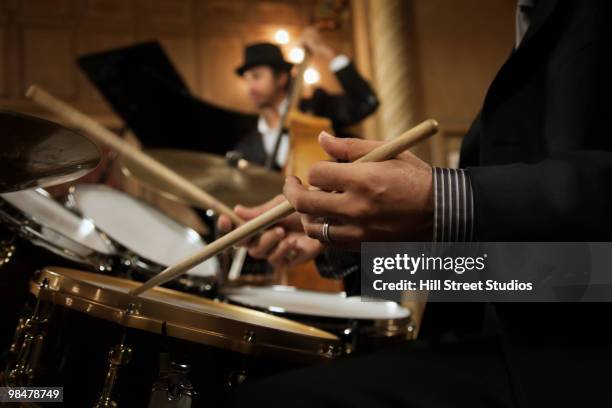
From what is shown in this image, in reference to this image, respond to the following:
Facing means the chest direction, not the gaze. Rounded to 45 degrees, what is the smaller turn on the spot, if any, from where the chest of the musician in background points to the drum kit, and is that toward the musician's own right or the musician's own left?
approximately 45° to the musician's own left

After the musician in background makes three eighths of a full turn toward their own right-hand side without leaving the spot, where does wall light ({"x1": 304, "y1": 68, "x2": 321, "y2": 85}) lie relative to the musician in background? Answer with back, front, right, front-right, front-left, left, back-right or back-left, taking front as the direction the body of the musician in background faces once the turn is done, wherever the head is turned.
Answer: front

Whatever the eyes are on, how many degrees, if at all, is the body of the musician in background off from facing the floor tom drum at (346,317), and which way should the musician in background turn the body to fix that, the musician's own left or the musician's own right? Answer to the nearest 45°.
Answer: approximately 45° to the musician's own left

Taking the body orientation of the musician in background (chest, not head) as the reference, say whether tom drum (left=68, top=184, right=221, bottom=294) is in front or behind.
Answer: in front

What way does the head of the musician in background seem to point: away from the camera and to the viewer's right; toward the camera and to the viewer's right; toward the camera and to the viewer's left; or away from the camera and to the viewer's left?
toward the camera and to the viewer's left

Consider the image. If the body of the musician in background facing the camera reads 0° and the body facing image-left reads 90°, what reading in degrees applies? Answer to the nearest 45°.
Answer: approximately 45°

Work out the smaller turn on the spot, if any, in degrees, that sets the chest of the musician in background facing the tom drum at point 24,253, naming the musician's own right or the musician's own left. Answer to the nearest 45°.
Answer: approximately 45° to the musician's own left

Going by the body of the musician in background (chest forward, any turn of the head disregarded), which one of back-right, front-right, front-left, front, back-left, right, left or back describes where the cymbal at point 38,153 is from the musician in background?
front-left
